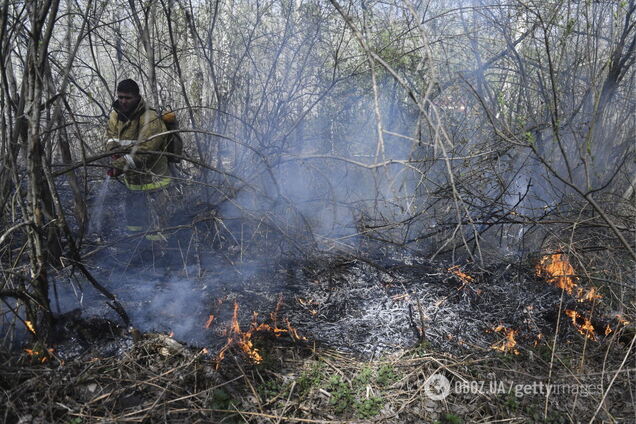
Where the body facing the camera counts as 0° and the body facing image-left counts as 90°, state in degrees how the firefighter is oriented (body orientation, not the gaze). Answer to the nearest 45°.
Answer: approximately 45°

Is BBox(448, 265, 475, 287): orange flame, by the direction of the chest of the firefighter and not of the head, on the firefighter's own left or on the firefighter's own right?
on the firefighter's own left

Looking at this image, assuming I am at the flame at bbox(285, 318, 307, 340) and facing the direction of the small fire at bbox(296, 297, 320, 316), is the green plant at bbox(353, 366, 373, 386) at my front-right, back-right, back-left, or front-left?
back-right

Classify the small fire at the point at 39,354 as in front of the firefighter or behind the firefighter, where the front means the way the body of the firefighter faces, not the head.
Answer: in front

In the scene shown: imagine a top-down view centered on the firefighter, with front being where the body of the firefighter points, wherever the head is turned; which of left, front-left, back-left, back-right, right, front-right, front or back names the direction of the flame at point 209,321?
front-left

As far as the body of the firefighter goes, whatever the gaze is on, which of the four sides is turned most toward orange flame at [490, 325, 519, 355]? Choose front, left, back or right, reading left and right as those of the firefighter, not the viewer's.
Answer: left

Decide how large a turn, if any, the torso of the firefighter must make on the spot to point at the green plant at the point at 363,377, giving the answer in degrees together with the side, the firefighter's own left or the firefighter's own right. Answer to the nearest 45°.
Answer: approximately 90° to the firefighter's own left

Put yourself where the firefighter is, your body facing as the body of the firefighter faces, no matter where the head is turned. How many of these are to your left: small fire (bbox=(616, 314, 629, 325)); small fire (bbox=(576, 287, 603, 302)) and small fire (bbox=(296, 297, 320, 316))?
3

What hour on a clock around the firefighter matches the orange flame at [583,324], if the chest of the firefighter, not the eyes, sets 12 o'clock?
The orange flame is roughly at 9 o'clock from the firefighter.

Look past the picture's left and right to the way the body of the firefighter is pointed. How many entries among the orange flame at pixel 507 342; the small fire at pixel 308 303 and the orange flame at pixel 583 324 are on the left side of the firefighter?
3

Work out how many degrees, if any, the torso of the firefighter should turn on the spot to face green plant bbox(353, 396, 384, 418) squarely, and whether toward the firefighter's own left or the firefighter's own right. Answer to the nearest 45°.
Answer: approximately 45° to the firefighter's own left

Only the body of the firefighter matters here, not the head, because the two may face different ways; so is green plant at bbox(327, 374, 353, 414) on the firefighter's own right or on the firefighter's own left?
on the firefighter's own left

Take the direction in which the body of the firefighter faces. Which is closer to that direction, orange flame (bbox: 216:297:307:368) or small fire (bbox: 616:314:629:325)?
the orange flame
